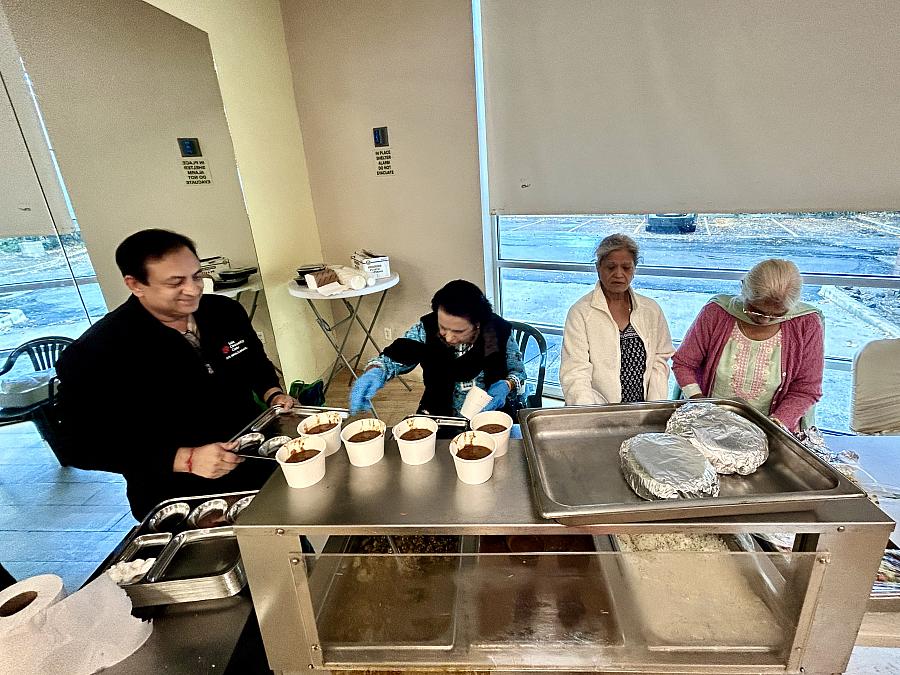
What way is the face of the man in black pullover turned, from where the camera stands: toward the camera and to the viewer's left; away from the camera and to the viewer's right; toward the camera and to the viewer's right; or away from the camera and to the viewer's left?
toward the camera and to the viewer's right

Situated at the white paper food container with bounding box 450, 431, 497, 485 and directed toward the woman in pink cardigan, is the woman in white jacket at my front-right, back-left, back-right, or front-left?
front-left

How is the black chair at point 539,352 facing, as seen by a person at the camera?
facing the viewer and to the left of the viewer

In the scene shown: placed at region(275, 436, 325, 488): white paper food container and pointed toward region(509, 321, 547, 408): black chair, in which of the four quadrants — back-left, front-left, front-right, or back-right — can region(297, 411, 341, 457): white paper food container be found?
front-left

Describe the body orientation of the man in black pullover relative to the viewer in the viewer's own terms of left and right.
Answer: facing the viewer and to the right of the viewer

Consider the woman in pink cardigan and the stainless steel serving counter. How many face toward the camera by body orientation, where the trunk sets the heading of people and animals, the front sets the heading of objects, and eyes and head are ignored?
2

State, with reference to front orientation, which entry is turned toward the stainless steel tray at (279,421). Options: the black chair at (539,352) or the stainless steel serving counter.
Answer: the black chair

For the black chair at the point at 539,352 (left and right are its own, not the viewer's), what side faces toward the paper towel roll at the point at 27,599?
front

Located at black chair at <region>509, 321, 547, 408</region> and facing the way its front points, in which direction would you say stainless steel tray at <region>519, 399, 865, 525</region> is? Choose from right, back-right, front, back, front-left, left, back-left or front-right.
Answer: front-left

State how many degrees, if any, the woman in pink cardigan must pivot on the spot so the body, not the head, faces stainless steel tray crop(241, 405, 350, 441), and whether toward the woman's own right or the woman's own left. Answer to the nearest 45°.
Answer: approximately 45° to the woman's own right

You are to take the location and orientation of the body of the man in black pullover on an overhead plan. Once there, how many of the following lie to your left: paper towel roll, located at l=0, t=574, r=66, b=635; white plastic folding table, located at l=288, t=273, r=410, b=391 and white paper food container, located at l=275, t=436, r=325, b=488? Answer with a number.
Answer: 1

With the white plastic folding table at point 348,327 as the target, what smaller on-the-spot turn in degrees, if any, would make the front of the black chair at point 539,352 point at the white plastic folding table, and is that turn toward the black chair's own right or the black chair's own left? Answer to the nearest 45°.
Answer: approximately 90° to the black chair's own right

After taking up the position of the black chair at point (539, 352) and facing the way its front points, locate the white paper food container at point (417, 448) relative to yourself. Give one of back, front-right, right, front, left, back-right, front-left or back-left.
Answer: front-left

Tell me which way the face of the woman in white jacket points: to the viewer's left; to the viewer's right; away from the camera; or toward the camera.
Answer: toward the camera

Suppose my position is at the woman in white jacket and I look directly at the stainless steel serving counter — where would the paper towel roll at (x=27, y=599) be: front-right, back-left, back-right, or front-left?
front-right

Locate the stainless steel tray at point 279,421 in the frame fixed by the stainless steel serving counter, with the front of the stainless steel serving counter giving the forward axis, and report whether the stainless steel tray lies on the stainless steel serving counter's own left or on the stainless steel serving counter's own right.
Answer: on the stainless steel serving counter's own right

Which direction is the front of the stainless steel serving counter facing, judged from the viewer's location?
facing the viewer

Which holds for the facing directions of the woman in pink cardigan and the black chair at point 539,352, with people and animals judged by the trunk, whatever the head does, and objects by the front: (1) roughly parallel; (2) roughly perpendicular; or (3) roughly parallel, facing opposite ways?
roughly parallel

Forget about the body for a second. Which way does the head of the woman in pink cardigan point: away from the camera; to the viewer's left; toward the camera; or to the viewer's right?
toward the camera

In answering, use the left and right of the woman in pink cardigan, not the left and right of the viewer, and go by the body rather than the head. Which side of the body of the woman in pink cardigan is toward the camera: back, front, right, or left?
front
